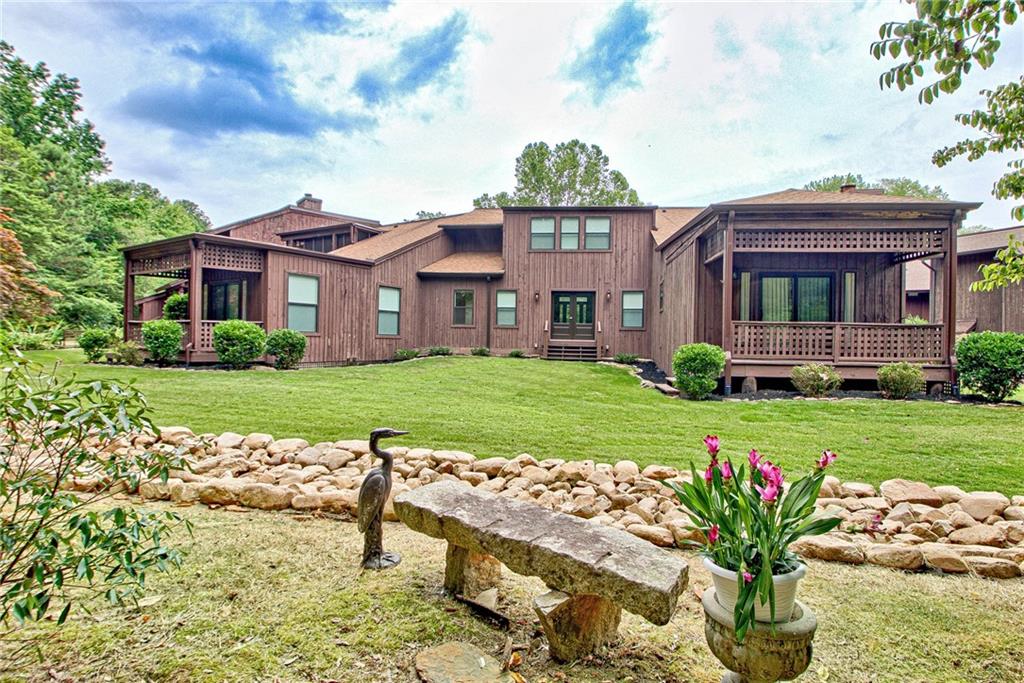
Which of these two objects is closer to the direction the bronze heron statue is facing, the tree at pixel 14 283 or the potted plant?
the potted plant

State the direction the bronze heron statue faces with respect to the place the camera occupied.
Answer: facing to the right of the viewer

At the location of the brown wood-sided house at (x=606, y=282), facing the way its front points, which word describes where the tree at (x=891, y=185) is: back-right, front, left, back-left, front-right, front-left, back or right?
back-left

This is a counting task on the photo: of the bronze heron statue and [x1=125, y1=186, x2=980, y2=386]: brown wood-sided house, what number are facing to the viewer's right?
1

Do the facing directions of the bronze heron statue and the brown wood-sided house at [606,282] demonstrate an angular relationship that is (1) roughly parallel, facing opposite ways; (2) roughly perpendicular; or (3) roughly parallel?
roughly perpendicular

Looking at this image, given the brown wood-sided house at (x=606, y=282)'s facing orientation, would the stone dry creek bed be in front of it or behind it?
in front

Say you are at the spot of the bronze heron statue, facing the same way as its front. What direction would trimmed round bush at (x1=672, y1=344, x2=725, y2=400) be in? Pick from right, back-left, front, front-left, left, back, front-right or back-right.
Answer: front-left

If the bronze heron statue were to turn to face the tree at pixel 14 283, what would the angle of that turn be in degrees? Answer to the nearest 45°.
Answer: approximately 135° to its left

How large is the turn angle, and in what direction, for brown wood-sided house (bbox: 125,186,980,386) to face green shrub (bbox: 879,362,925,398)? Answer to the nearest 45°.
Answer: approximately 45° to its left

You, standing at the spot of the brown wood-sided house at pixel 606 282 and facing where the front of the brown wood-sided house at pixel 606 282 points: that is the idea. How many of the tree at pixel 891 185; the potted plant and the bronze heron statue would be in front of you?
2

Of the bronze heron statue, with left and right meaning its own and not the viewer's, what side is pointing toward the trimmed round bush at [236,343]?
left

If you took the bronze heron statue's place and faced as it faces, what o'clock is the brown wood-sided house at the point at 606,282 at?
The brown wood-sided house is roughly at 10 o'clock from the bronze heron statue.

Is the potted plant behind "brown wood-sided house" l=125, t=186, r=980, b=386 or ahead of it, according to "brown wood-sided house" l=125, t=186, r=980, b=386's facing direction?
ahead

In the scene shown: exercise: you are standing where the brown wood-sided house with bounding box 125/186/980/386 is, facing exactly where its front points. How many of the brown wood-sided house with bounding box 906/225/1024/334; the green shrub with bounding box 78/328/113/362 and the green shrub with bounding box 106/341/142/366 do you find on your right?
2

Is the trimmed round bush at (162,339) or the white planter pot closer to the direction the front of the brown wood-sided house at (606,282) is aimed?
the white planter pot
